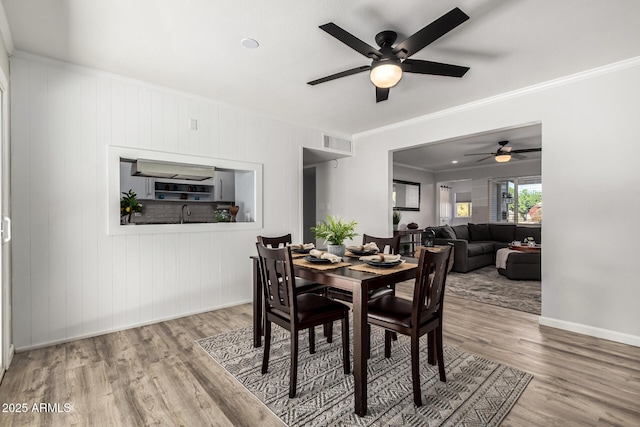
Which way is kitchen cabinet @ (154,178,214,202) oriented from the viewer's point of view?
toward the camera

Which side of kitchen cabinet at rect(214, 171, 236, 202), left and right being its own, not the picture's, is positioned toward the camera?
front

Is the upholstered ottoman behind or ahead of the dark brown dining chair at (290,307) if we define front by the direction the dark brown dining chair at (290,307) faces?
ahead

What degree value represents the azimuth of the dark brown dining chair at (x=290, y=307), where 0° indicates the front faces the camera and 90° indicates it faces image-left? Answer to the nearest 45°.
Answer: approximately 225°

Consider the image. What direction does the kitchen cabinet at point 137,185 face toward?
toward the camera

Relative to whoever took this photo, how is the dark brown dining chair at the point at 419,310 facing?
facing away from the viewer and to the left of the viewer

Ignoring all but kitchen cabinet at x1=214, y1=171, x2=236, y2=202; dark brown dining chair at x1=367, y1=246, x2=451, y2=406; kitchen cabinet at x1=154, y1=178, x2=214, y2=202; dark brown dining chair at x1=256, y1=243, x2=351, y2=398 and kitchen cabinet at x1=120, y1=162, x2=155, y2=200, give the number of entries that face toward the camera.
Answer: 3

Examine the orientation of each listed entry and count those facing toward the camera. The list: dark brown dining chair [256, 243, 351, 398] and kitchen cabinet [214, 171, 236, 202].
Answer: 1

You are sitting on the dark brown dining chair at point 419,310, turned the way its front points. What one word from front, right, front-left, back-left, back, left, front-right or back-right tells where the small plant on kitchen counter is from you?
front-left

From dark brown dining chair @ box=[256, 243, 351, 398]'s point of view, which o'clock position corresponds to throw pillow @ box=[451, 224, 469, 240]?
The throw pillow is roughly at 12 o'clock from the dark brown dining chair.

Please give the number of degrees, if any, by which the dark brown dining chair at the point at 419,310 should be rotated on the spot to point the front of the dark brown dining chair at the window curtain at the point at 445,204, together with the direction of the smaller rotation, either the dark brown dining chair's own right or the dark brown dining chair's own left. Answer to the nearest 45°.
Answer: approximately 45° to the dark brown dining chair's own right

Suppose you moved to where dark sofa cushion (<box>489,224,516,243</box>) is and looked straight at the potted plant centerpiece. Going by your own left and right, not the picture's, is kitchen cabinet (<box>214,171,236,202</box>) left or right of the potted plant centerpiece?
right

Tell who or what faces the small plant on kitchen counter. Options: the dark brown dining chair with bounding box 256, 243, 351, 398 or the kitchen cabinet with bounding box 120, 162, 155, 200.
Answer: the kitchen cabinet

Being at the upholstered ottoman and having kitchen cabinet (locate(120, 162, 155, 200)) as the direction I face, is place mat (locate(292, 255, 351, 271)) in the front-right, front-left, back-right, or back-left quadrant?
front-left

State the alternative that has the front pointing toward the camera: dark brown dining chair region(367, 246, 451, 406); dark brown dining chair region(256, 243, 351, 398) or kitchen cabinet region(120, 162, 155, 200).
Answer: the kitchen cabinet
